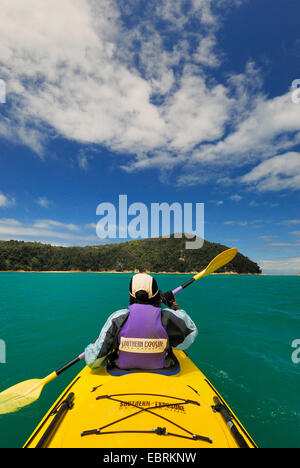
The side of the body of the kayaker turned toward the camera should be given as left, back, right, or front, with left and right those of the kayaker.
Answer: back

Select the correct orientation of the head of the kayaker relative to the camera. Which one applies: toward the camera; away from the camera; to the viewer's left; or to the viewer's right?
away from the camera
